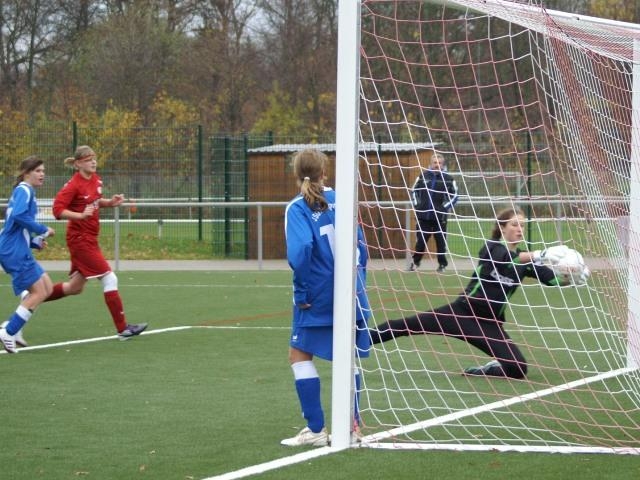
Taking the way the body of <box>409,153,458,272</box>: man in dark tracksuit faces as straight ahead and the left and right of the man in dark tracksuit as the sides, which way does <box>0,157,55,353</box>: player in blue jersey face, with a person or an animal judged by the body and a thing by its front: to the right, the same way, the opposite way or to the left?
to the left

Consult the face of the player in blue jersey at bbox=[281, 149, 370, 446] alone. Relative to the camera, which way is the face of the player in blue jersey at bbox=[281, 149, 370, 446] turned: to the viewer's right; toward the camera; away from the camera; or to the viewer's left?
away from the camera

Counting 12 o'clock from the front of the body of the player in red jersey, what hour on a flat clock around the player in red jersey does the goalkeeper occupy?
The goalkeeper is roughly at 12 o'clock from the player in red jersey.

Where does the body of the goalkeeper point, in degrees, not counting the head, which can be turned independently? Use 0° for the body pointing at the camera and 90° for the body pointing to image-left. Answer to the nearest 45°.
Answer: approximately 315°

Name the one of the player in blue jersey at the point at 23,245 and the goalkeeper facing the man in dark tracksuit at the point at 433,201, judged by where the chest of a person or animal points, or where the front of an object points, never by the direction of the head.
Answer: the player in blue jersey

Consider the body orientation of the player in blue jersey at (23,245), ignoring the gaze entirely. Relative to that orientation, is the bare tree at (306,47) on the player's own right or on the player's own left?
on the player's own left

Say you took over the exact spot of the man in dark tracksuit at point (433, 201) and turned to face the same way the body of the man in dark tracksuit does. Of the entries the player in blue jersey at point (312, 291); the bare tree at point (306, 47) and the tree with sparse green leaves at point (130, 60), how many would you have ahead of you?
1

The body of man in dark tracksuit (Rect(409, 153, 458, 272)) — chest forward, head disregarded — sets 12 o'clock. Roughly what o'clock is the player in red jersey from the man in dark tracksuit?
The player in red jersey is roughly at 2 o'clock from the man in dark tracksuit.

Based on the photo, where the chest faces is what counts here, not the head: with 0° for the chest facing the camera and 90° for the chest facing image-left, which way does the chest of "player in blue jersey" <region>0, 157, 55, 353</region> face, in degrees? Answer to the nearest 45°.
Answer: approximately 270°

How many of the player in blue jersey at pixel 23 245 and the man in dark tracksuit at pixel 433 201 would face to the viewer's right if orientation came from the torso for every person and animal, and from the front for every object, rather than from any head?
1

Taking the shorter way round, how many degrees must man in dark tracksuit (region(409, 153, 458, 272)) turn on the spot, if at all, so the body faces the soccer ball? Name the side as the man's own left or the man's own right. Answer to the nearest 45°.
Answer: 0° — they already face it
